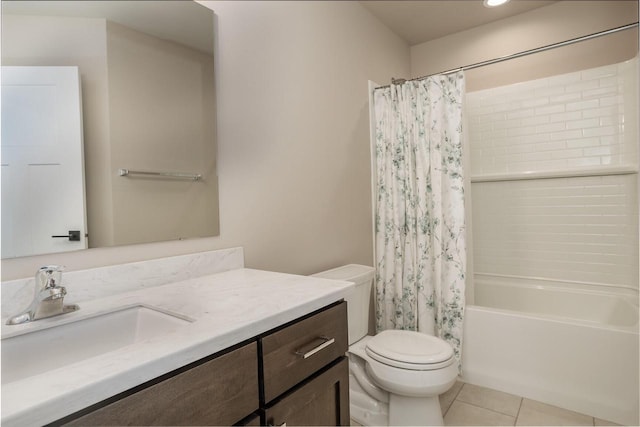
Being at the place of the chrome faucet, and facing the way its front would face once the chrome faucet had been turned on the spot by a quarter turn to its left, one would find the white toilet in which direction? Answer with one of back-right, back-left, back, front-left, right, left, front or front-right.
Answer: front-right

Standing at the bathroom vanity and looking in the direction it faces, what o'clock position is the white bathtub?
The white bathtub is roughly at 10 o'clock from the bathroom vanity.

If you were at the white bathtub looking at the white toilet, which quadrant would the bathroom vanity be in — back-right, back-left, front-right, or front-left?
front-left

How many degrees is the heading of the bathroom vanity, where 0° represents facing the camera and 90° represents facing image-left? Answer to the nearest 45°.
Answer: approximately 315°

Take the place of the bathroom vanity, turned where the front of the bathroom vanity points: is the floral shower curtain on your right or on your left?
on your left

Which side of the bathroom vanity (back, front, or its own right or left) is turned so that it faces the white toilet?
left

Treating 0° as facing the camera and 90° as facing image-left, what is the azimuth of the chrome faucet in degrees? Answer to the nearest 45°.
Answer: approximately 315°

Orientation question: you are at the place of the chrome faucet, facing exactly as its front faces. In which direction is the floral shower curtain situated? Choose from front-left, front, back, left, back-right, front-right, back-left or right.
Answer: front-left
